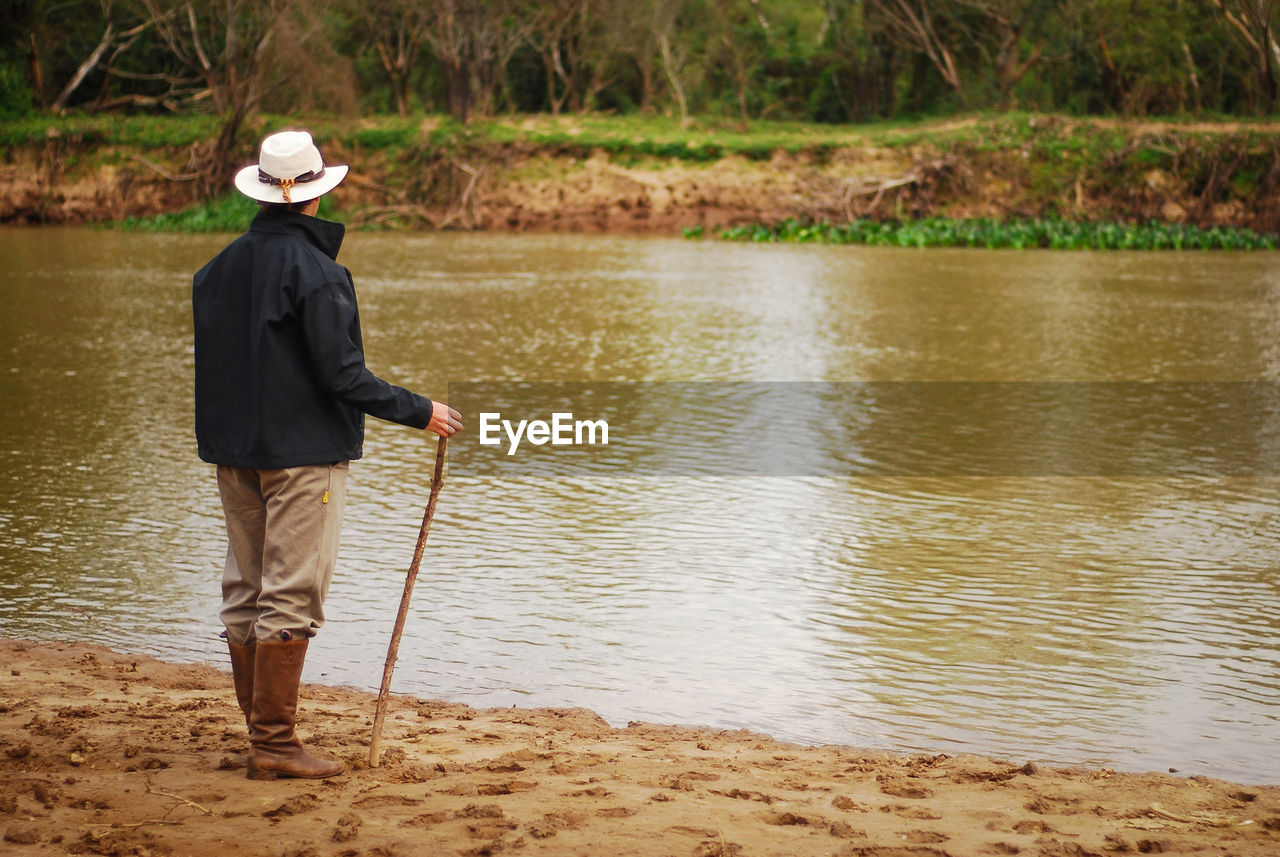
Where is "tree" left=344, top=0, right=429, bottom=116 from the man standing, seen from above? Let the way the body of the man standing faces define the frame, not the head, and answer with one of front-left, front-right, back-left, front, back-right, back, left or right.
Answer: front-left

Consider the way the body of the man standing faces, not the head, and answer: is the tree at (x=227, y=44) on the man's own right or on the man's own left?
on the man's own left

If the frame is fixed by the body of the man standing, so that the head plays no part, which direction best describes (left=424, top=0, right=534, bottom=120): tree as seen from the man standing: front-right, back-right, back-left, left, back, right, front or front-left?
front-left

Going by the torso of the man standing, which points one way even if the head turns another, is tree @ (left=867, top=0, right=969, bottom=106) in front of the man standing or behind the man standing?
in front

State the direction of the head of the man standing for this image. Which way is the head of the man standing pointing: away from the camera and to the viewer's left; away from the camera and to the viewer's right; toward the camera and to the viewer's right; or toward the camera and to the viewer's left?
away from the camera and to the viewer's right

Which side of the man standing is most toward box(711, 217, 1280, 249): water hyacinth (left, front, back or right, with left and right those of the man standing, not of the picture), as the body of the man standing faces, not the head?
front

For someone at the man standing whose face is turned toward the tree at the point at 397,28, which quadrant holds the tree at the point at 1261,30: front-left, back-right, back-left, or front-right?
front-right

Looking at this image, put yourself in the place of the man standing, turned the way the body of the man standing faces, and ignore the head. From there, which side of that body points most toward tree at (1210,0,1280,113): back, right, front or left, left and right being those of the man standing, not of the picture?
front

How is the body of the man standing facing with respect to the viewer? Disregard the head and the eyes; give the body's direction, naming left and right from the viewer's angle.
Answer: facing away from the viewer and to the right of the viewer
